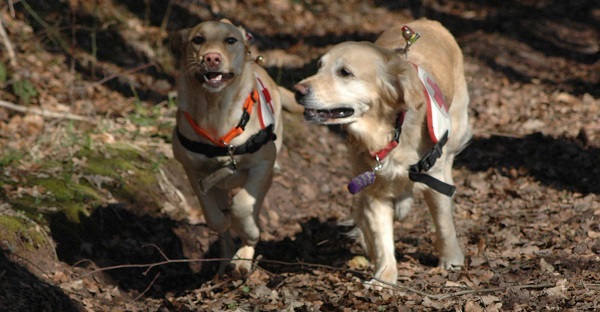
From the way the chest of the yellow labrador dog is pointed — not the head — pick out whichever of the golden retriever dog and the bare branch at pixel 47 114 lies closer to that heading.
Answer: the golden retriever dog

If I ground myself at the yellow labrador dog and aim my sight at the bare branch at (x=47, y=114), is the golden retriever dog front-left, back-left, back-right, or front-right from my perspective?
back-right

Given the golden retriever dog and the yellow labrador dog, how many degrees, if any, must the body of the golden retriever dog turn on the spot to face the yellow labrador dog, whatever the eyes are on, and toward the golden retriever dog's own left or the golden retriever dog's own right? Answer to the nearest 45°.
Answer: approximately 45° to the golden retriever dog's own right

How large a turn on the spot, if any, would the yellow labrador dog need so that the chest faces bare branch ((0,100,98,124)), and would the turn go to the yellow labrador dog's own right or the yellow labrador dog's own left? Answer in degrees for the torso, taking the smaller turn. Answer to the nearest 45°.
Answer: approximately 135° to the yellow labrador dog's own right

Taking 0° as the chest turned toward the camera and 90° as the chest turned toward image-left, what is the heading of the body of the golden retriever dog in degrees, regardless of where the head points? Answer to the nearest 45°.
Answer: approximately 45°

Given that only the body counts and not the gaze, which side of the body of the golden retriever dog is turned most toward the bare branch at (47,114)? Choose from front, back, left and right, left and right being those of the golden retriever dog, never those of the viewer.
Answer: right

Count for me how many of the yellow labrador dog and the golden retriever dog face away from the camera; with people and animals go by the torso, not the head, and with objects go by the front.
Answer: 0

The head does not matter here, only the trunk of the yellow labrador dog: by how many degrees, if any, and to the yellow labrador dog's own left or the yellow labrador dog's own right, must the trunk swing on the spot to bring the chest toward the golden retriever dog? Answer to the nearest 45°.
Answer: approximately 45° to the yellow labrador dog's own left

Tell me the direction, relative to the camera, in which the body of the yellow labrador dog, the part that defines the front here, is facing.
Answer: toward the camera

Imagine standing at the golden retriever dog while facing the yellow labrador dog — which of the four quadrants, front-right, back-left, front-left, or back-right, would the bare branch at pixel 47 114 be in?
front-right
